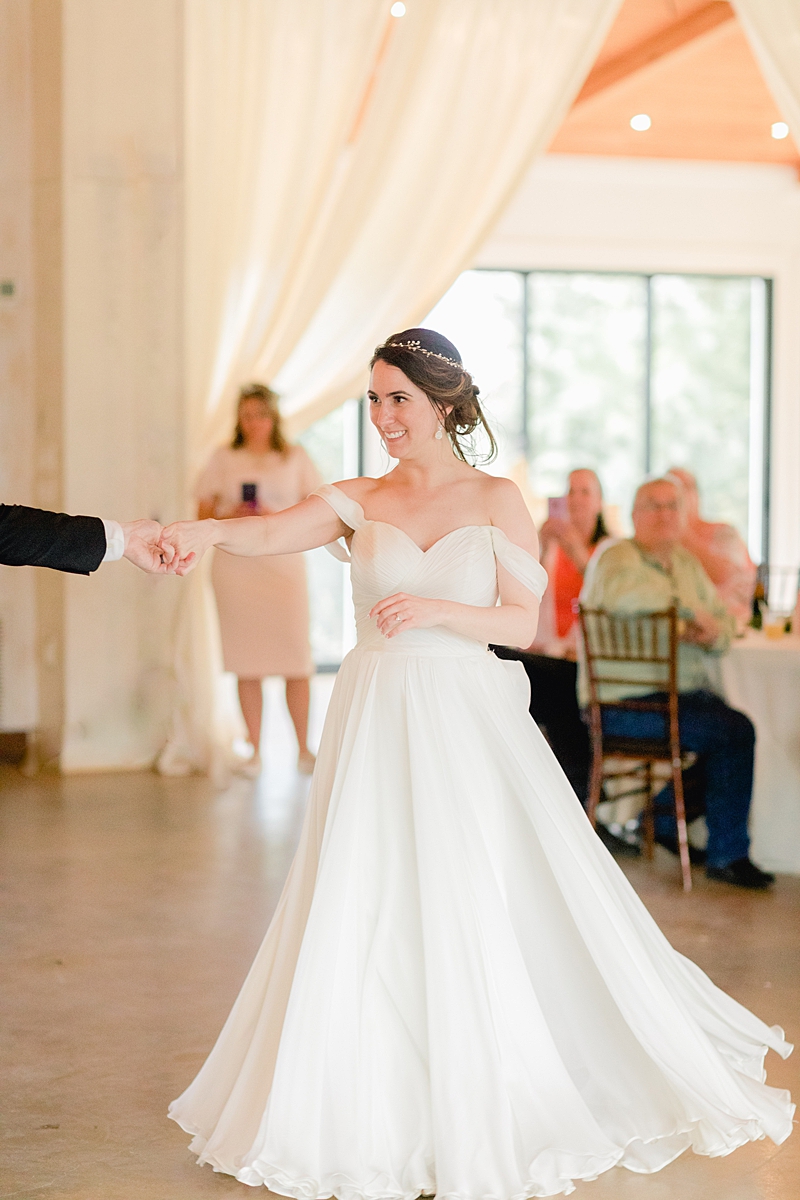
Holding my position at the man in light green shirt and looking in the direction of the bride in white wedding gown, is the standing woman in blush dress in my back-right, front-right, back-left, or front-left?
back-right

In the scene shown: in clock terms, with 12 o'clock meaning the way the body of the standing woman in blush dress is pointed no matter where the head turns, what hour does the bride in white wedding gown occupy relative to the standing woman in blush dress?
The bride in white wedding gown is roughly at 12 o'clock from the standing woman in blush dress.

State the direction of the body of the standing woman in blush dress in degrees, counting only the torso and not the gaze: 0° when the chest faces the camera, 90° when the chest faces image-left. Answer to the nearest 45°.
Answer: approximately 0°

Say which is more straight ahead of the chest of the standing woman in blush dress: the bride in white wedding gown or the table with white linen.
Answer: the bride in white wedding gown

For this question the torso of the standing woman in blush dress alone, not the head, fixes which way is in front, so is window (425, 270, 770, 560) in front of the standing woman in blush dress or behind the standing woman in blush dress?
behind

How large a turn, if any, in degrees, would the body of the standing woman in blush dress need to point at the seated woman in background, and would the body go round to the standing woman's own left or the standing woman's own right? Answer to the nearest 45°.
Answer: approximately 90° to the standing woman's own left
